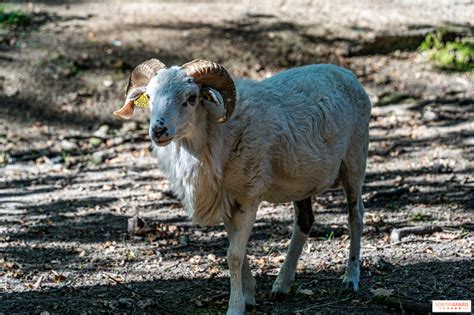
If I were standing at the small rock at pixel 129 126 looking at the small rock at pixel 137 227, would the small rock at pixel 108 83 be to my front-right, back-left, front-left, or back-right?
back-right

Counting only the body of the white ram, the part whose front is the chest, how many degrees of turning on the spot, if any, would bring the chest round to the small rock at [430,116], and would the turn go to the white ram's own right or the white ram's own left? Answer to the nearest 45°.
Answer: approximately 180°

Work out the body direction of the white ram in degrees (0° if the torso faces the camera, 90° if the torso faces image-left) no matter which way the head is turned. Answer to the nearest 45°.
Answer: approximately 45°
